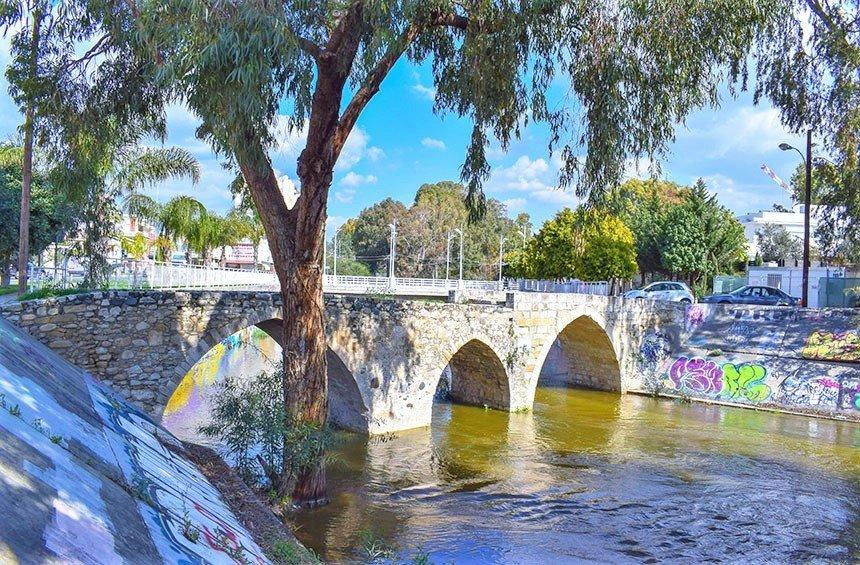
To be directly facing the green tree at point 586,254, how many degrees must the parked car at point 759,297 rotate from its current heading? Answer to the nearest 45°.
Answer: approximately 45° to its right

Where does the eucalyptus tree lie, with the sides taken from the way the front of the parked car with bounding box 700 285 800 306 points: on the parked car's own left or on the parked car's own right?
on the parked car's own left

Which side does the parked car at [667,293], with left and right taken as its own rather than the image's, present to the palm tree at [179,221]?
front

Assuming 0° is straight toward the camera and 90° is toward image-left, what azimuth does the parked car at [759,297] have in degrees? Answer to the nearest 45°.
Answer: approximately 90°

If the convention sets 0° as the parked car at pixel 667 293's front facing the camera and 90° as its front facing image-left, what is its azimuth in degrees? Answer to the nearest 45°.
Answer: approximately 90°

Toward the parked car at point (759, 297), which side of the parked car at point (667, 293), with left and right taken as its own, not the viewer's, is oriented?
back

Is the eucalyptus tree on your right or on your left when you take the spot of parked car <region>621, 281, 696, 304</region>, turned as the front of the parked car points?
on your left

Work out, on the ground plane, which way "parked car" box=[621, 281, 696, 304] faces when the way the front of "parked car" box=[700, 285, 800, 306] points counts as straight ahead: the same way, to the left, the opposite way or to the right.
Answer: the same way

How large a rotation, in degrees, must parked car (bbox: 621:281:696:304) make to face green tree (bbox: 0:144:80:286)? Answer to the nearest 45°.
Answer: approximately 45° to its left

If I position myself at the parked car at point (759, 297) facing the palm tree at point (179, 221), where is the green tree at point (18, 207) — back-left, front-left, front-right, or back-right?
front-left

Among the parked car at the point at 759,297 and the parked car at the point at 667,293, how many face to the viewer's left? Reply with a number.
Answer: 2
